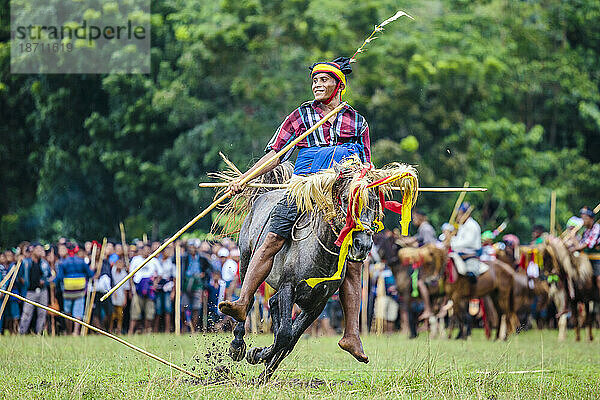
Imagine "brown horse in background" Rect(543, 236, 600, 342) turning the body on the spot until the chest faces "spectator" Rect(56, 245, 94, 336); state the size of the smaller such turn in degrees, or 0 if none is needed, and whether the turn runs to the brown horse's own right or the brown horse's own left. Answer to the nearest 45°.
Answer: approximately 45° to the brown horse's own right

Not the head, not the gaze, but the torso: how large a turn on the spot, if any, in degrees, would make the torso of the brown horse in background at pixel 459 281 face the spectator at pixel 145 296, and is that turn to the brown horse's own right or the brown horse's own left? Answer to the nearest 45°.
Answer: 0° — it already faces them

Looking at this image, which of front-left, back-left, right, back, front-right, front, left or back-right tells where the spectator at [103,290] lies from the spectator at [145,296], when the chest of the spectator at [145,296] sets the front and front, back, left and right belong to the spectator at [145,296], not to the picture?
right

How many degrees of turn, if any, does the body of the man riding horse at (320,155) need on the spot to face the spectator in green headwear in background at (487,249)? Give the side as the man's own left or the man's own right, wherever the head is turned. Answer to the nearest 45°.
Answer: approximately 180°

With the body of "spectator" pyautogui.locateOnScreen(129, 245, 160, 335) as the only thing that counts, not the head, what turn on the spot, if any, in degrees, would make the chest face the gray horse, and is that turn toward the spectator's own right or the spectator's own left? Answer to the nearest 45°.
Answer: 0° — they already face it

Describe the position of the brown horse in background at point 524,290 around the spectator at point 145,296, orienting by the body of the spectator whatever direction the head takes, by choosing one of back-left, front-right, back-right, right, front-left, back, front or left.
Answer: left

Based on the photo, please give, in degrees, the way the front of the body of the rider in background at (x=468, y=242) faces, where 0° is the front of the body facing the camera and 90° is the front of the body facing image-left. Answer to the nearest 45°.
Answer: approximately 90°

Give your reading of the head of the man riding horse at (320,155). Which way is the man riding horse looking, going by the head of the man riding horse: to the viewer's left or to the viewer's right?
to the viewer's left

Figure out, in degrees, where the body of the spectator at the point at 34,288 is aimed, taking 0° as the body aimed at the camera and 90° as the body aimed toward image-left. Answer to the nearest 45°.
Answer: approximately 0°

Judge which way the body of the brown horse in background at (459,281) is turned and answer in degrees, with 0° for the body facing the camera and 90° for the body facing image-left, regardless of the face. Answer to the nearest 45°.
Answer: approximately 90°

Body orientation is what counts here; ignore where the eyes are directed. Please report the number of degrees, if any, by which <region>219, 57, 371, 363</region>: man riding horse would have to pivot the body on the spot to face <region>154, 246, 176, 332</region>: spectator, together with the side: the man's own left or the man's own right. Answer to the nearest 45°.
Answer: approximately 180°
